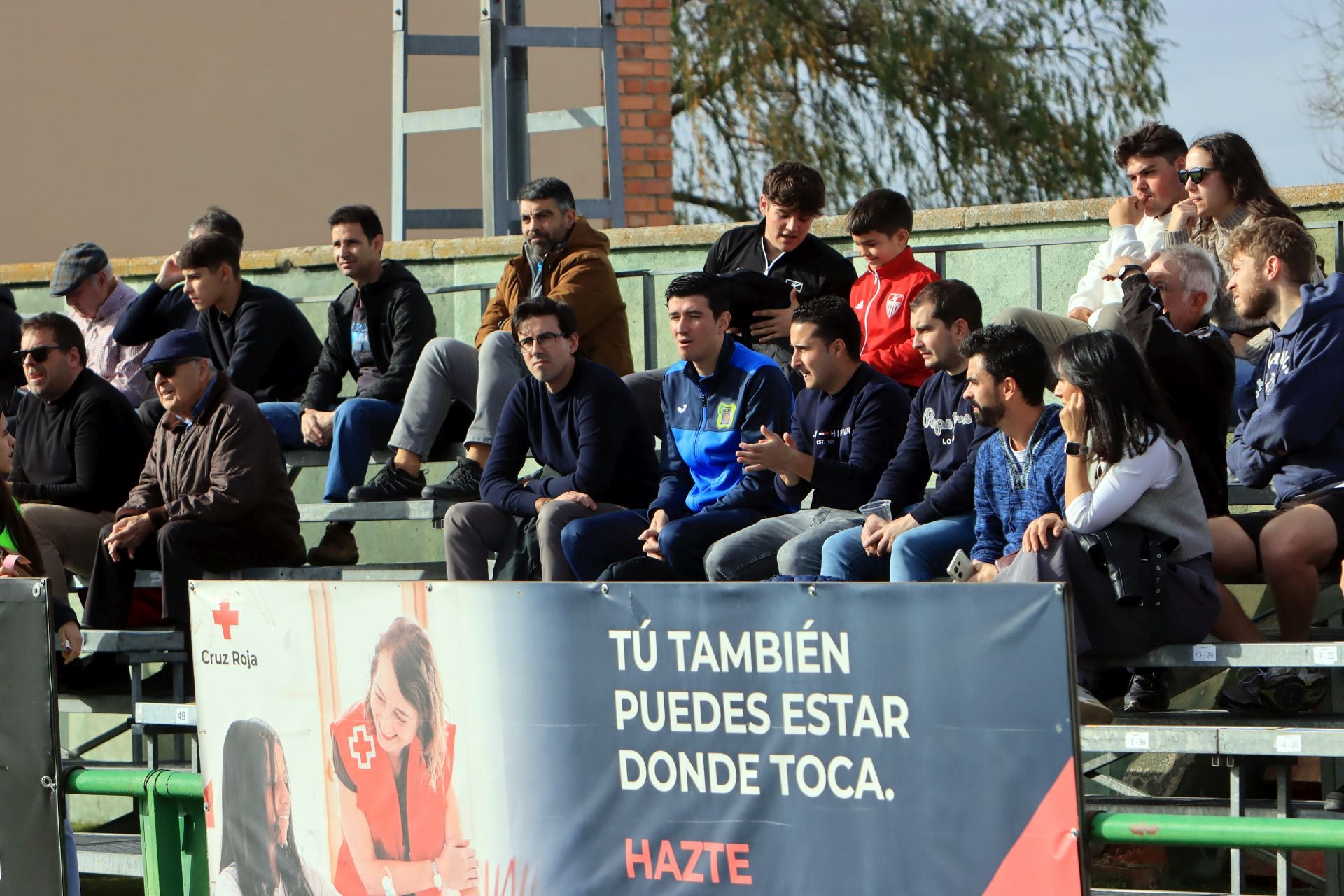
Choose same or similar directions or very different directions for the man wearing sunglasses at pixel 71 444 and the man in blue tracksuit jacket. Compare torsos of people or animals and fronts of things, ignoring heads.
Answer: same or similar directions

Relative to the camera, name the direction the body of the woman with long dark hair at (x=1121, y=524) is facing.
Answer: to the viewer's left

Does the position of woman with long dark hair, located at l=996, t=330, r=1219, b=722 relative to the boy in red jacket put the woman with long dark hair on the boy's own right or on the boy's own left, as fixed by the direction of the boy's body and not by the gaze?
on the boy's own left

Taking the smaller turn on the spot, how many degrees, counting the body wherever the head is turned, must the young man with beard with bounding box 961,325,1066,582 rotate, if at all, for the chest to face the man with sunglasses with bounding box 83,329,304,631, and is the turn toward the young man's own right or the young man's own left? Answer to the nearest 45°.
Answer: approximately 45° to the young man's own right

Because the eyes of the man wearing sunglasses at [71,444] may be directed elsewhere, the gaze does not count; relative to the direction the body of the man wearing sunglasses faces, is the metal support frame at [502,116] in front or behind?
behind

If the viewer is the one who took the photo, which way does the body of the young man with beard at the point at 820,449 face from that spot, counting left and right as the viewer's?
facing the viewer and to the left of the viewer

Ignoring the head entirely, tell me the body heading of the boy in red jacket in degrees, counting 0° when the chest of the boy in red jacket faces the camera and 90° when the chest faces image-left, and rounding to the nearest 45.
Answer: approximately 45°

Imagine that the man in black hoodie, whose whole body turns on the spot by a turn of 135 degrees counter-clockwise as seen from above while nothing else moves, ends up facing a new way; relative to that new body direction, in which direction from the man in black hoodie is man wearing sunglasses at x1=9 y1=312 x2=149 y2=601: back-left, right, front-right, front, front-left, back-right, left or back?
back

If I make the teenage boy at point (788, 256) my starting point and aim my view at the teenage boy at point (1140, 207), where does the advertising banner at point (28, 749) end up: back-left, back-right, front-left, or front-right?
back-right

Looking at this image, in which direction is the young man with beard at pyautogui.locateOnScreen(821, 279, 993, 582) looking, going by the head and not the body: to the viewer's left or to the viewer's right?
to the viewer's left

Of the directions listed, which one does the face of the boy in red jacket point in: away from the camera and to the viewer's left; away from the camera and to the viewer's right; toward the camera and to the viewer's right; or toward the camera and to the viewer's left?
toward the camera and to the viewer's left

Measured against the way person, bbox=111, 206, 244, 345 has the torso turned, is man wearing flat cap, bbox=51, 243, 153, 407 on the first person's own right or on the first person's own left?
on the first person's own right

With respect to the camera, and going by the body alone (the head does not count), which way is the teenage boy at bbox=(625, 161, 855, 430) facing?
toward the camera

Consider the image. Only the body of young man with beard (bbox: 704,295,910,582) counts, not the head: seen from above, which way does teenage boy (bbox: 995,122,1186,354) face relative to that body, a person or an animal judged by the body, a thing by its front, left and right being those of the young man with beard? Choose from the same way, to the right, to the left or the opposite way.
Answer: the same way

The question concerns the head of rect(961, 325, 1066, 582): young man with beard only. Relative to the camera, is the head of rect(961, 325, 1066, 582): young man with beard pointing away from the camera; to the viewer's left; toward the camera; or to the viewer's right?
to the viewer's left

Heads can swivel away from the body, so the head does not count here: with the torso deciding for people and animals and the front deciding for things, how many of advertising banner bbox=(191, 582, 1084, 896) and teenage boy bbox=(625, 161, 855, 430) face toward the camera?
2

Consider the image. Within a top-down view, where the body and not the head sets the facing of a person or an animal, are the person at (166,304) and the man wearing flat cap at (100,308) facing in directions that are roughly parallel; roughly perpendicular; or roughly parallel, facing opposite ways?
roughly parallel

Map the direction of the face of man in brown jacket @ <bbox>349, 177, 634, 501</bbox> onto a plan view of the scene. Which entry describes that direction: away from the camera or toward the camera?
toward the camera
